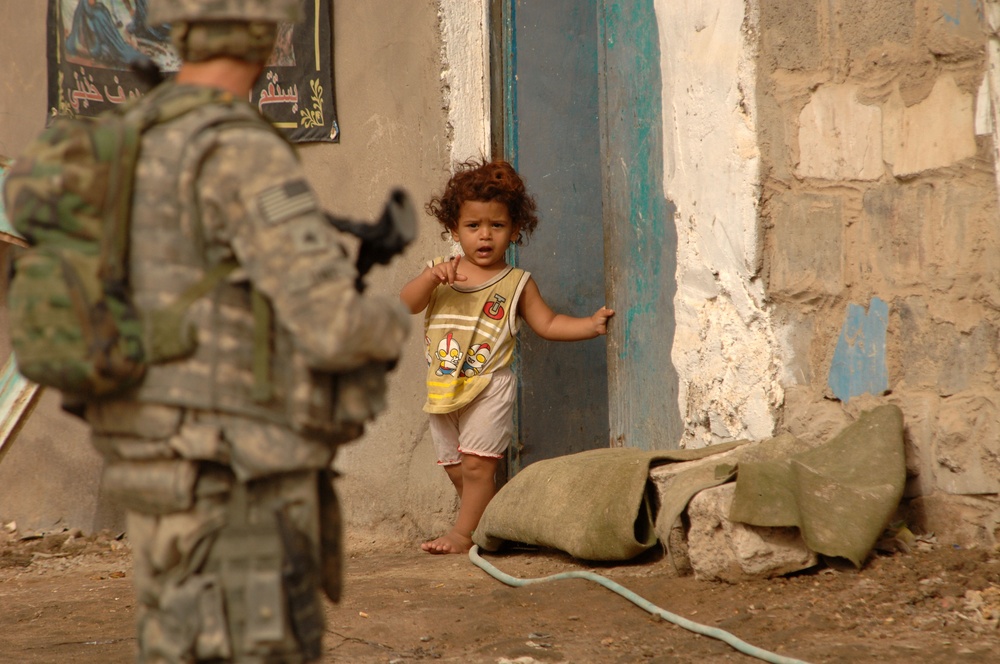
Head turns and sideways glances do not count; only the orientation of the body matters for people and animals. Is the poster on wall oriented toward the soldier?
yes

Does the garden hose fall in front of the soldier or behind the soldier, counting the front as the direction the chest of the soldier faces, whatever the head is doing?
in front

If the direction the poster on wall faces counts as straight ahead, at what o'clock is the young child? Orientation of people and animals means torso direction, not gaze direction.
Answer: The young child is roughly at 10 o'clock from the poster on wall.

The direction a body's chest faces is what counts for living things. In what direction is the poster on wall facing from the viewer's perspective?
toward the camera

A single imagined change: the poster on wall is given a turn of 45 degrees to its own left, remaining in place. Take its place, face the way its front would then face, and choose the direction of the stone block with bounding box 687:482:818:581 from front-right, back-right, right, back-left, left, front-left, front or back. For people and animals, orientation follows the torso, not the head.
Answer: front

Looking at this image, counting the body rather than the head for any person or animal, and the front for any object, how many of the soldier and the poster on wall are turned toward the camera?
1

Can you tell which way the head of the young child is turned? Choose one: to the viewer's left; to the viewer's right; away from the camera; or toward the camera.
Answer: toward the camera

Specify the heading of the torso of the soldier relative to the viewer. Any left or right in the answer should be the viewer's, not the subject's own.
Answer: facing away from the viewer and to the right of the viewer

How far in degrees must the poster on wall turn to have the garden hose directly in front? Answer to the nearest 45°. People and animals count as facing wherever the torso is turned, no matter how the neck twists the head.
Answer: approximately 45° to its left

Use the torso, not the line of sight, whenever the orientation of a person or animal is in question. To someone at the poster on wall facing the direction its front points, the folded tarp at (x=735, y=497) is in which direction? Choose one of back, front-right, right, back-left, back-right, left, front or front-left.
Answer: front-left

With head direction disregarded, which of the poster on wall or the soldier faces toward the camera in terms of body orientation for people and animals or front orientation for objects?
the poster on wall

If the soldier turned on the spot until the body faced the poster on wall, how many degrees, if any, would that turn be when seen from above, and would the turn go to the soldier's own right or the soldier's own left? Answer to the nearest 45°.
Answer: approximately 45° to the soldier's own left
